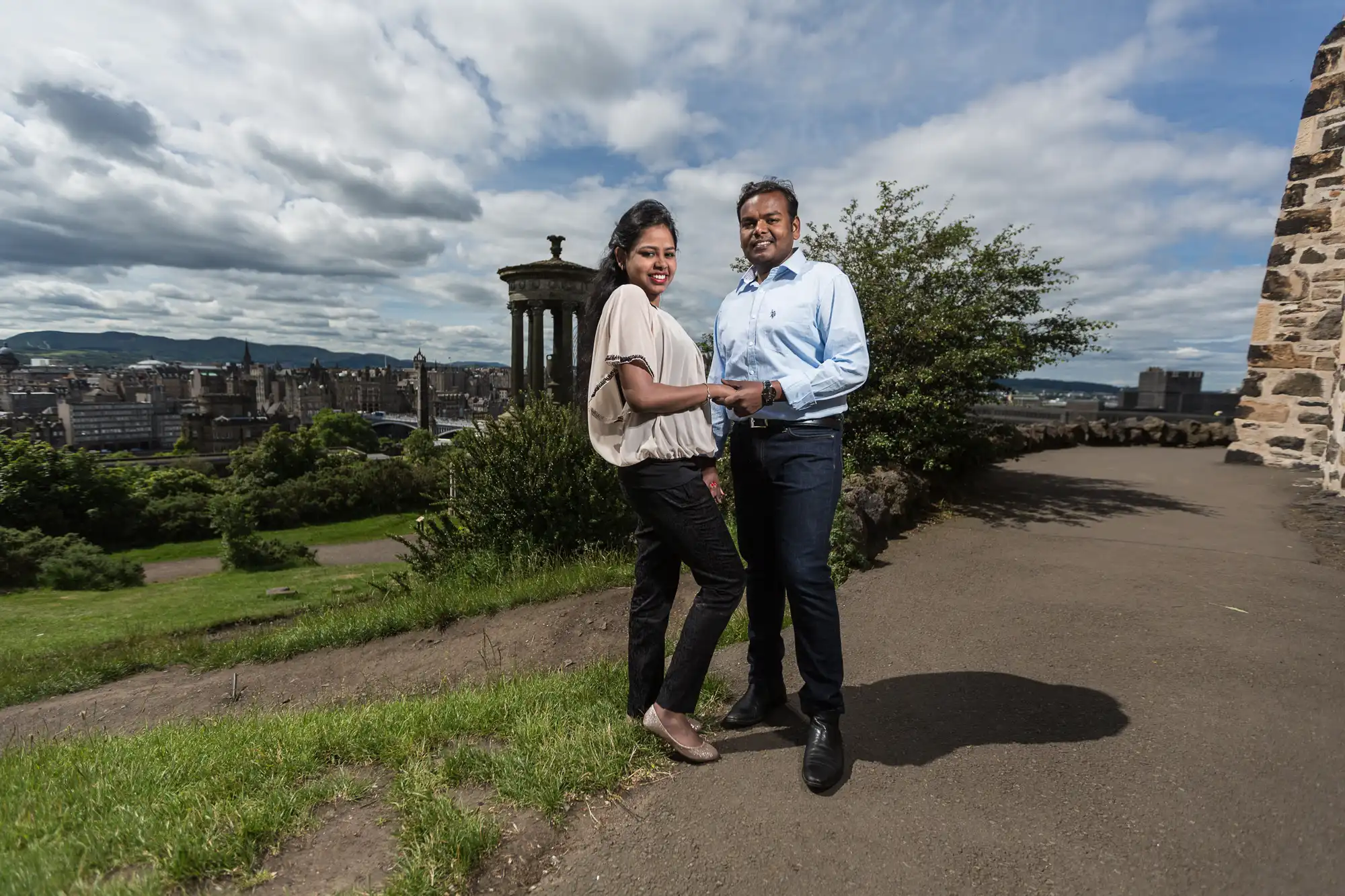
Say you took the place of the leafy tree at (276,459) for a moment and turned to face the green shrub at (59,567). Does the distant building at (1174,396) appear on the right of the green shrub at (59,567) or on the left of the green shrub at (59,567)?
left

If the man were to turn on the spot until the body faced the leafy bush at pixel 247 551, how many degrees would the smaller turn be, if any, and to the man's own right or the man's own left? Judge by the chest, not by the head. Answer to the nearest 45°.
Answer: approximately 90° to the man's own right

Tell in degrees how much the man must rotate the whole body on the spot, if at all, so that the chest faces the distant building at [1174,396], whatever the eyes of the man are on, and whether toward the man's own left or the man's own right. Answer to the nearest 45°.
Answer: approximately 180°

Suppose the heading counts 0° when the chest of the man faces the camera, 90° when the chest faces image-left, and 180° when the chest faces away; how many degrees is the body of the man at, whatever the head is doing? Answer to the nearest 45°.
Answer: approximately 45°

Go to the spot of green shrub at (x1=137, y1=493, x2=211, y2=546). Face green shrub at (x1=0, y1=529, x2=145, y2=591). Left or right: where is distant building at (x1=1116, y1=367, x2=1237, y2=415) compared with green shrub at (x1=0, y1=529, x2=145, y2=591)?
left

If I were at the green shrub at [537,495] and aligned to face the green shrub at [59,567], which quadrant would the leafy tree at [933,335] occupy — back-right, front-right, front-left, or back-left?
back-right

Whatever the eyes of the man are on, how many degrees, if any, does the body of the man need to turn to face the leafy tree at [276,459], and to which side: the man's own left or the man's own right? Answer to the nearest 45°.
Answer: approximately 90° to the man's own right
